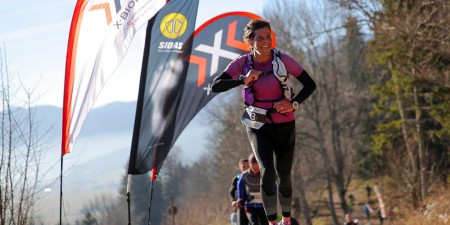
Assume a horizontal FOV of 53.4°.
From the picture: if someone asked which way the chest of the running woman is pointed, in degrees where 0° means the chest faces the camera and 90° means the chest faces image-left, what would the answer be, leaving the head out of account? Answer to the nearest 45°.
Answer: approximately 0°

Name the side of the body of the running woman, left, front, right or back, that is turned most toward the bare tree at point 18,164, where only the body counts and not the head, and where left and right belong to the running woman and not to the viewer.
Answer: right

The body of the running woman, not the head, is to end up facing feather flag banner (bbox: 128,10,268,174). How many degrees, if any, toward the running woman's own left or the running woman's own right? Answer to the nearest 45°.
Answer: approximately 135° to the running woman's own right

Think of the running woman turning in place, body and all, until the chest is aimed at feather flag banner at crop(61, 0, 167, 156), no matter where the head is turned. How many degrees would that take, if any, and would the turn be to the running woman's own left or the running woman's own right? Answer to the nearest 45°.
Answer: approximately 135° to the running woman's own right
